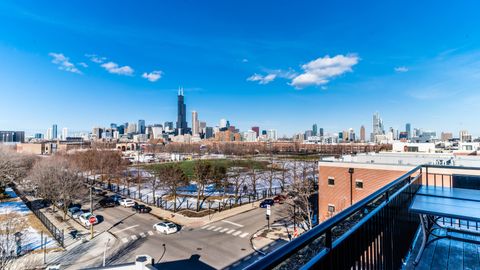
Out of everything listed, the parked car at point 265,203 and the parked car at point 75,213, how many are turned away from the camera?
0

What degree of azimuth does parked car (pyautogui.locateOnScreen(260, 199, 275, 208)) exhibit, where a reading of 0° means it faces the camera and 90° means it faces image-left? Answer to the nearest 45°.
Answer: approximately 45°

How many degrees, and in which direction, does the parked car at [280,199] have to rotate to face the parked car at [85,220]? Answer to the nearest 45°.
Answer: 0° — it already faces it

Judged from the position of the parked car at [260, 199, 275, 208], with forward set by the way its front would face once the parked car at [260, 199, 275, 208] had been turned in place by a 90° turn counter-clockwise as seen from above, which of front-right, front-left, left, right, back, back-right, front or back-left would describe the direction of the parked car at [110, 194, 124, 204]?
back-right

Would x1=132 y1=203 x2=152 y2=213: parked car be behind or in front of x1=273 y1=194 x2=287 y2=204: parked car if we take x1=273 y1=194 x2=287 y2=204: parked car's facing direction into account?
in front

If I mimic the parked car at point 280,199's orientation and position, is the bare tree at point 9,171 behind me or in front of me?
in front

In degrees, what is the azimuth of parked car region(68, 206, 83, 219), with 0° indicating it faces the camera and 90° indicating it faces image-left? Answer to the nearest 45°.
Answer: approximately 315°
